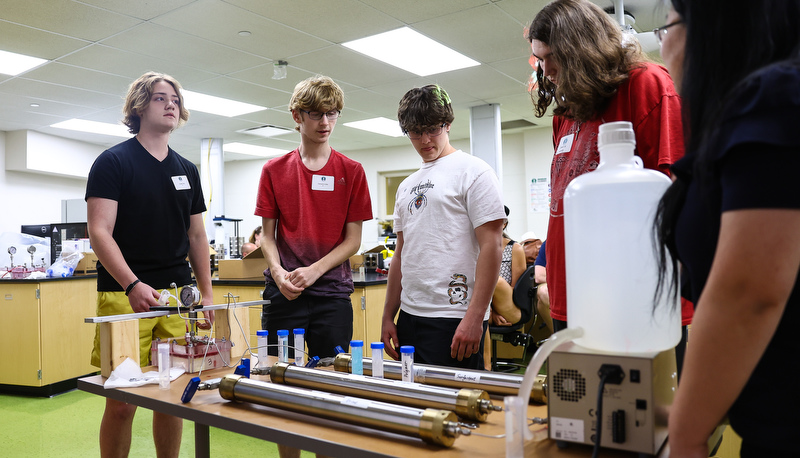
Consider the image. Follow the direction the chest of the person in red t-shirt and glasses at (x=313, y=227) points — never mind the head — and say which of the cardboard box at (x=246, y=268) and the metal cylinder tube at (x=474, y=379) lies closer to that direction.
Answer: the metal cylinder tube

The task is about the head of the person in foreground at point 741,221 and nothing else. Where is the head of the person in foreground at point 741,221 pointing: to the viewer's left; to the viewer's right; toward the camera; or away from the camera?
to the viewer's left

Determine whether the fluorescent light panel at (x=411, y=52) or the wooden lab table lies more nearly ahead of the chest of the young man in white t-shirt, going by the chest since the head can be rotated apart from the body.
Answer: the wooden lab table

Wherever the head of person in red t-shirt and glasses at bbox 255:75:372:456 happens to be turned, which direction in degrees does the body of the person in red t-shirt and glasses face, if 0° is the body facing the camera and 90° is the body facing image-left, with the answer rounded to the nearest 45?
approximately 0°

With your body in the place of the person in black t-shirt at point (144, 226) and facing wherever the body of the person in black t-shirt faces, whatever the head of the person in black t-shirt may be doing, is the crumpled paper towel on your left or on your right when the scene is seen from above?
on your right

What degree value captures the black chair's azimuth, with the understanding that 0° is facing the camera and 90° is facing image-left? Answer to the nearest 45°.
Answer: approximately 90°

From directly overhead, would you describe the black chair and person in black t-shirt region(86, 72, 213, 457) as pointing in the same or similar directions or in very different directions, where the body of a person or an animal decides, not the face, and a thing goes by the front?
very different directions
